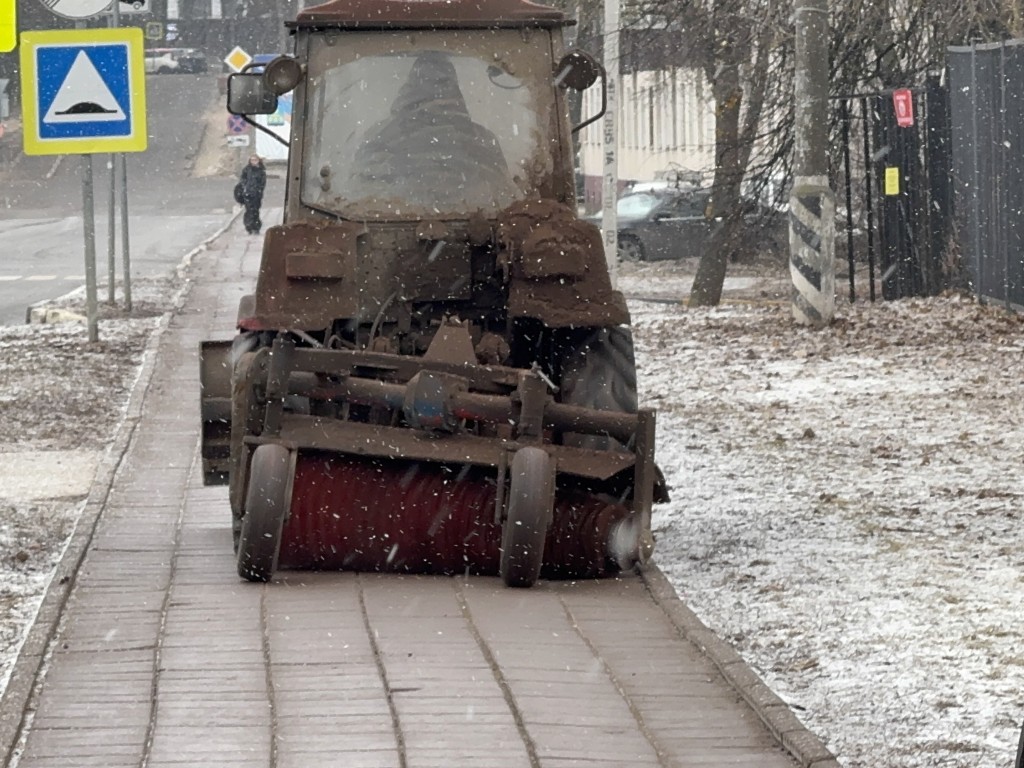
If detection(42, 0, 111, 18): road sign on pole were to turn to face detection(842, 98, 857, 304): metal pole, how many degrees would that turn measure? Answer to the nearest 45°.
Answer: approximately 135° to its left

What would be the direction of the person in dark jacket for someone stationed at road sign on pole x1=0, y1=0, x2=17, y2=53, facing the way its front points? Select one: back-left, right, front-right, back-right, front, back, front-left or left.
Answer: back
